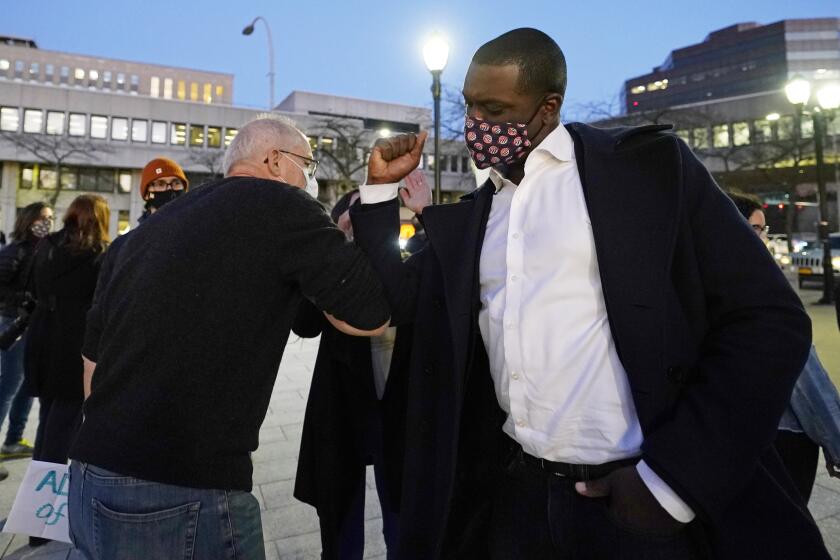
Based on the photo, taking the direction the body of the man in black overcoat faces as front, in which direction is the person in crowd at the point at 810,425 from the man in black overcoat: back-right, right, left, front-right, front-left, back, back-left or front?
back

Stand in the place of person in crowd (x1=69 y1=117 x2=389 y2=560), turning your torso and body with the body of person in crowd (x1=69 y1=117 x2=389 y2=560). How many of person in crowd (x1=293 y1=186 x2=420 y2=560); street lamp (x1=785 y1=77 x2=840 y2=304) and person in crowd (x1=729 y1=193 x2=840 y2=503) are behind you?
0

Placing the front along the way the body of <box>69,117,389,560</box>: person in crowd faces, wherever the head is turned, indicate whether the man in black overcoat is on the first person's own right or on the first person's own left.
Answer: on the first person's own right

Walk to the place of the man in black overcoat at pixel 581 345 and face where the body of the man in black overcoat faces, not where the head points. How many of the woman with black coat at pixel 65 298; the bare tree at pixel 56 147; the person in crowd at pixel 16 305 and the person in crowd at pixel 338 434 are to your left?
0

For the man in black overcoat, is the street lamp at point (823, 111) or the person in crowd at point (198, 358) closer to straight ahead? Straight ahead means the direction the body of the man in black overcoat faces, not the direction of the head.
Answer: the person in crowd

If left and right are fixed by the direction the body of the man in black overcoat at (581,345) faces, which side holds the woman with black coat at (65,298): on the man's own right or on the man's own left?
on the man's own right

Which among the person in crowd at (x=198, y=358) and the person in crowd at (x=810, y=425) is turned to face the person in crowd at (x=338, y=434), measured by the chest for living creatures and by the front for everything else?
the person in crowd at (x=198, y=358)

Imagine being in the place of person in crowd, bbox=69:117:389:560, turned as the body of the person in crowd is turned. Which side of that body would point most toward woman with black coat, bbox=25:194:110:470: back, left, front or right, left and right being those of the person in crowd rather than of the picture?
left

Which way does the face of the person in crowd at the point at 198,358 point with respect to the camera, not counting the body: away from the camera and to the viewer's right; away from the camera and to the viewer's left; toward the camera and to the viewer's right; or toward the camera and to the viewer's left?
away from the camera and to the viewer's right

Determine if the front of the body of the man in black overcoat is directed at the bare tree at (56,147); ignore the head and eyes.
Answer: no
